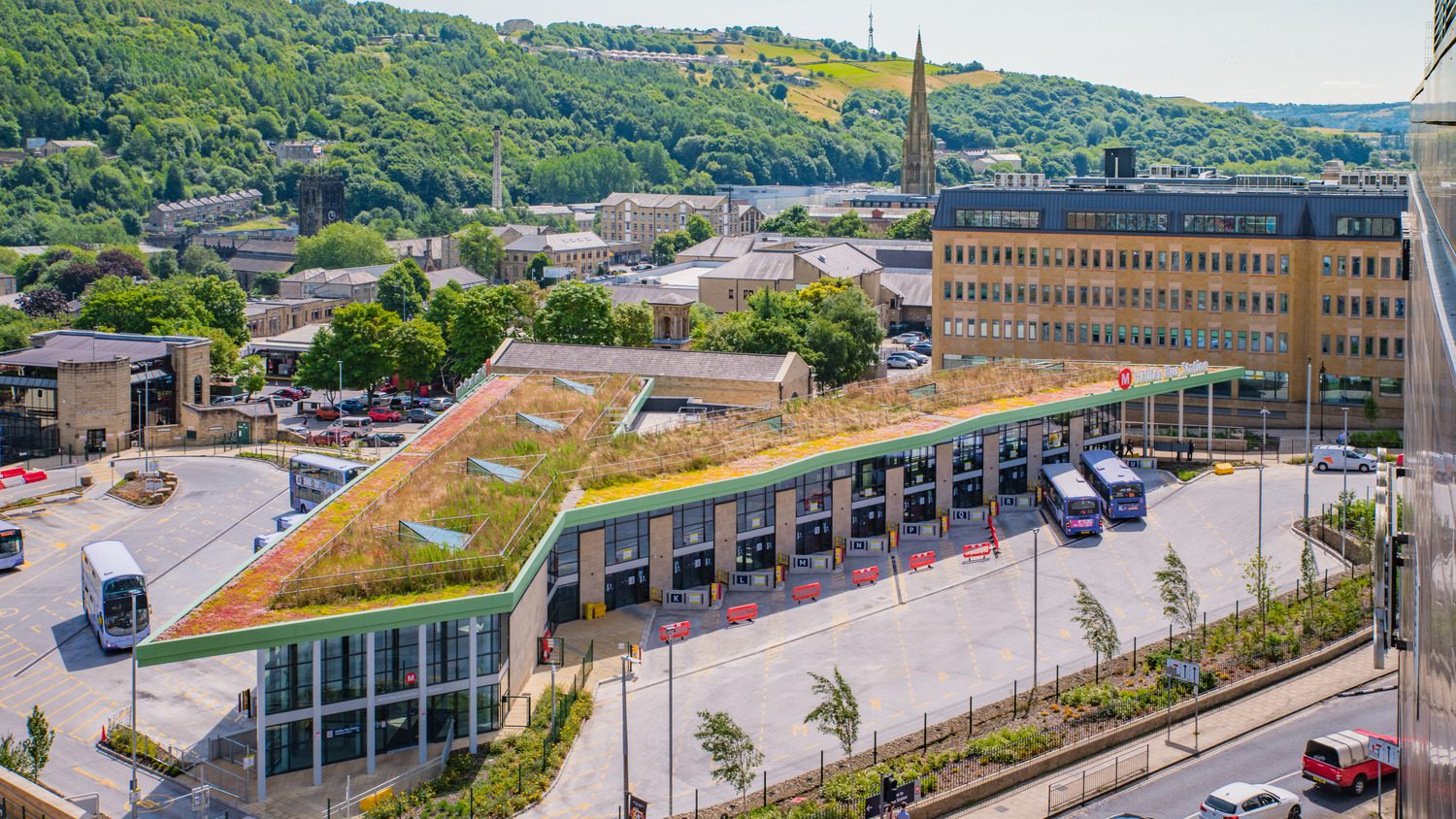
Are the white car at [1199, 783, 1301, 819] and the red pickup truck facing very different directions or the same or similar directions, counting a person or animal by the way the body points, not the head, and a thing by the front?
same or similar directions

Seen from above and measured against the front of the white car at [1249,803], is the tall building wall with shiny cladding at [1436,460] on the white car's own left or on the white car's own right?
on the white car's own right

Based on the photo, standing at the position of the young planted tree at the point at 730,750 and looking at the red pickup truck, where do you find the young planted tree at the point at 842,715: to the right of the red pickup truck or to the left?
left

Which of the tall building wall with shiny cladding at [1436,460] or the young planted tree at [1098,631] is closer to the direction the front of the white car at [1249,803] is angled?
the young planted tree

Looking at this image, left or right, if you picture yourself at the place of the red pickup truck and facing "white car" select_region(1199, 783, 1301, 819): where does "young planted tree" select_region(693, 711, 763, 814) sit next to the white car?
right

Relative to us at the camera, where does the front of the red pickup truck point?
facing away from the viewer and to the right of the viewer
